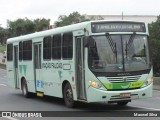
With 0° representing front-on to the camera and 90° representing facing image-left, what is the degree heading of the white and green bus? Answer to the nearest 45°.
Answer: approximately 315°
